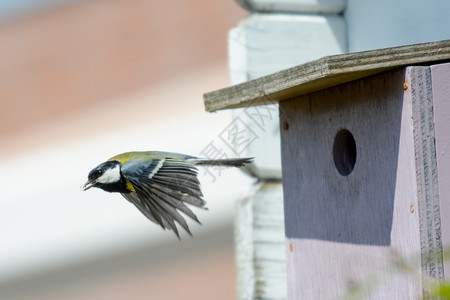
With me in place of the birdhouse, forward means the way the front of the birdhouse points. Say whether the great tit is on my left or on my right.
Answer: on my right

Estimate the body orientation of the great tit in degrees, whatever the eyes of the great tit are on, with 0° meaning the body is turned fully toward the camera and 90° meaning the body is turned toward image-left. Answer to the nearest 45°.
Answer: approximately 90°

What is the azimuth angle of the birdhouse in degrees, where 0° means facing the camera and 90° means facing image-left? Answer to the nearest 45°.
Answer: approximately 45°

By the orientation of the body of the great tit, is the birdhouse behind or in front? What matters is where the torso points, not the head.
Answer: behind
